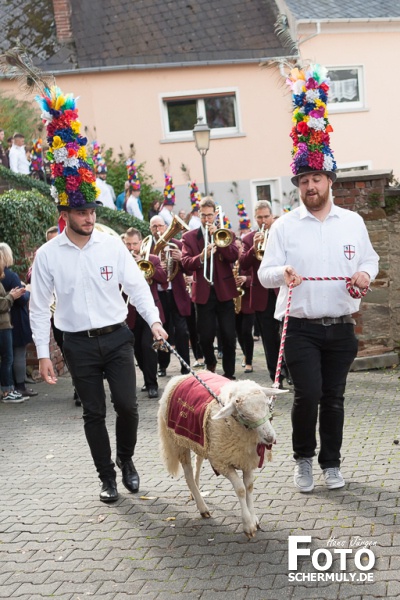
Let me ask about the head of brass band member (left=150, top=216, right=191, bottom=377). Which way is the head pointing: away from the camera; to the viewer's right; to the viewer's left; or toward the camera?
toward the camera

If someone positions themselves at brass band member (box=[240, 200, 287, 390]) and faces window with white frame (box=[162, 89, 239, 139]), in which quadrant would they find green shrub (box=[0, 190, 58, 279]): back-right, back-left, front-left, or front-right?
front-left

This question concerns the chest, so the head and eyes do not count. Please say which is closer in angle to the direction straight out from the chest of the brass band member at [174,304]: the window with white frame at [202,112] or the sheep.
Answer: the sheep

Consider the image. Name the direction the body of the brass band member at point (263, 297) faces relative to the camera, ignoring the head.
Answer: toward the camera

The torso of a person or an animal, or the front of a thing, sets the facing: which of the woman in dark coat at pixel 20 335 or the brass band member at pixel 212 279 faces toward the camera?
the brass band member

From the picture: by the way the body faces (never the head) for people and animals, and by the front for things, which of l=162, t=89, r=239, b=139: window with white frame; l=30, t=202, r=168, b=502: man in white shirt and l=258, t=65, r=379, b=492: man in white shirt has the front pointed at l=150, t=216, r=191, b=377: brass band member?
the window with white frame

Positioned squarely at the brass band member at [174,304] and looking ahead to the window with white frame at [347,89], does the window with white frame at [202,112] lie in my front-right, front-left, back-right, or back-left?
front-left

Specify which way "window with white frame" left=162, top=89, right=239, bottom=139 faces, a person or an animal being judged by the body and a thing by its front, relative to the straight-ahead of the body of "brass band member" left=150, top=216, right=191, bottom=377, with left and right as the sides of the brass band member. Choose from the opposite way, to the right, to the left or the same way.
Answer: the same way

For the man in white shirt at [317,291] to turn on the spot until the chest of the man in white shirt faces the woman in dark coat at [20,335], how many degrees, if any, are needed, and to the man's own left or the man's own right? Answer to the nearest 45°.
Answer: approximately 135° to the man's own right

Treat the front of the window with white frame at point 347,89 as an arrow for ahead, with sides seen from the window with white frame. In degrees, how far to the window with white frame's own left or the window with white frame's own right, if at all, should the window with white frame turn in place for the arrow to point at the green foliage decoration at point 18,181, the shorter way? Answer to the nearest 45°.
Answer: approximately 45° to the window with white frame's own right

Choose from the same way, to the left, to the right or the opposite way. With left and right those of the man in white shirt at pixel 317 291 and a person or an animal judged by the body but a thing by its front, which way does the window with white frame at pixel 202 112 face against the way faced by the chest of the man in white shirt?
the same way

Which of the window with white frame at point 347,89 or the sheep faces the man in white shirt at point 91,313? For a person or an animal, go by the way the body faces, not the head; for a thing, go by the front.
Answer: the window with white frame

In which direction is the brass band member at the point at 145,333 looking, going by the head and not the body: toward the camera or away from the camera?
toward the camera

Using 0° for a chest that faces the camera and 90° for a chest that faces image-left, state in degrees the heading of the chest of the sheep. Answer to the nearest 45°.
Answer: approximately 315°

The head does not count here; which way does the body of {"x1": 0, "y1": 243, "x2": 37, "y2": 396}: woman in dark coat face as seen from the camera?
to the viewer's right

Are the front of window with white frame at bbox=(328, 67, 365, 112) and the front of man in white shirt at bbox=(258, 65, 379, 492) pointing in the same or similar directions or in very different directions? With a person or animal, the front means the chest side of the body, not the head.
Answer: same or similar directions

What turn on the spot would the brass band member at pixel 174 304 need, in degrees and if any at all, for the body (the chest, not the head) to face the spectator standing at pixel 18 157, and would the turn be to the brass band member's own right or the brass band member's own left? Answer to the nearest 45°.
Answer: approximately 135° to the brass band member's own right

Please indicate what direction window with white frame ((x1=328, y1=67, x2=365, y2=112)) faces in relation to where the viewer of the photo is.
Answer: facing the viewer

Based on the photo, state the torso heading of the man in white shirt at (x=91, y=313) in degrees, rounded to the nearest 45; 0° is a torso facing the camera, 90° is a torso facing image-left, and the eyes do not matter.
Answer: approximately 0°

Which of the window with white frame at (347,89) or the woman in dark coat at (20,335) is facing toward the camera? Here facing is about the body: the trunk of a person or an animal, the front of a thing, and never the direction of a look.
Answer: the window with white frame
